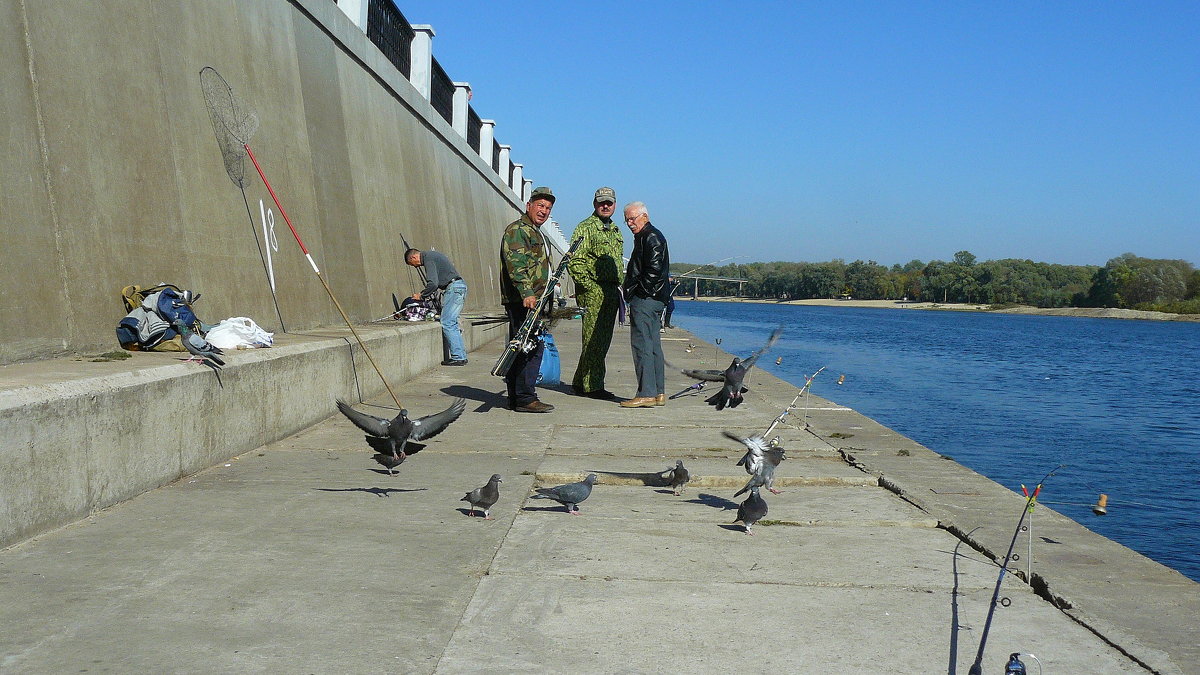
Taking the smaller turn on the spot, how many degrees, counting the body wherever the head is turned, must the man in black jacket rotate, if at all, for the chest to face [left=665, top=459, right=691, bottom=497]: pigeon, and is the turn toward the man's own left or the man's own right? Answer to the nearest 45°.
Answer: approximately 90° to the man's own left

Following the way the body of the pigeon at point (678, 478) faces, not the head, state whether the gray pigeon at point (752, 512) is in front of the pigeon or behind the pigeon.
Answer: in front

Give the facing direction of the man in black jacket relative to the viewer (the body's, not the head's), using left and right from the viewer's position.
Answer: facing to the left of the viewer

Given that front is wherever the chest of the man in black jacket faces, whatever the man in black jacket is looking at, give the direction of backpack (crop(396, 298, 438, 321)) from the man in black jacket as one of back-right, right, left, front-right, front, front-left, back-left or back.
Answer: front-right

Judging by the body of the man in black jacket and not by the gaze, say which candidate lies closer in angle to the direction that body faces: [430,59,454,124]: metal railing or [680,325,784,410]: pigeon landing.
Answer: the metal railing
